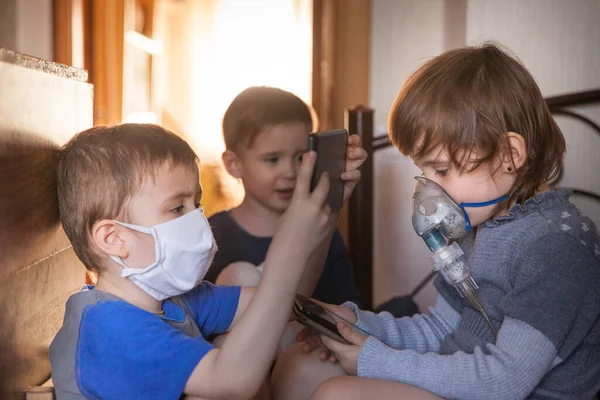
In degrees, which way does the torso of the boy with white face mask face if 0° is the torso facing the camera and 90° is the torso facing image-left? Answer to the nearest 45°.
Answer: approximately 270°
